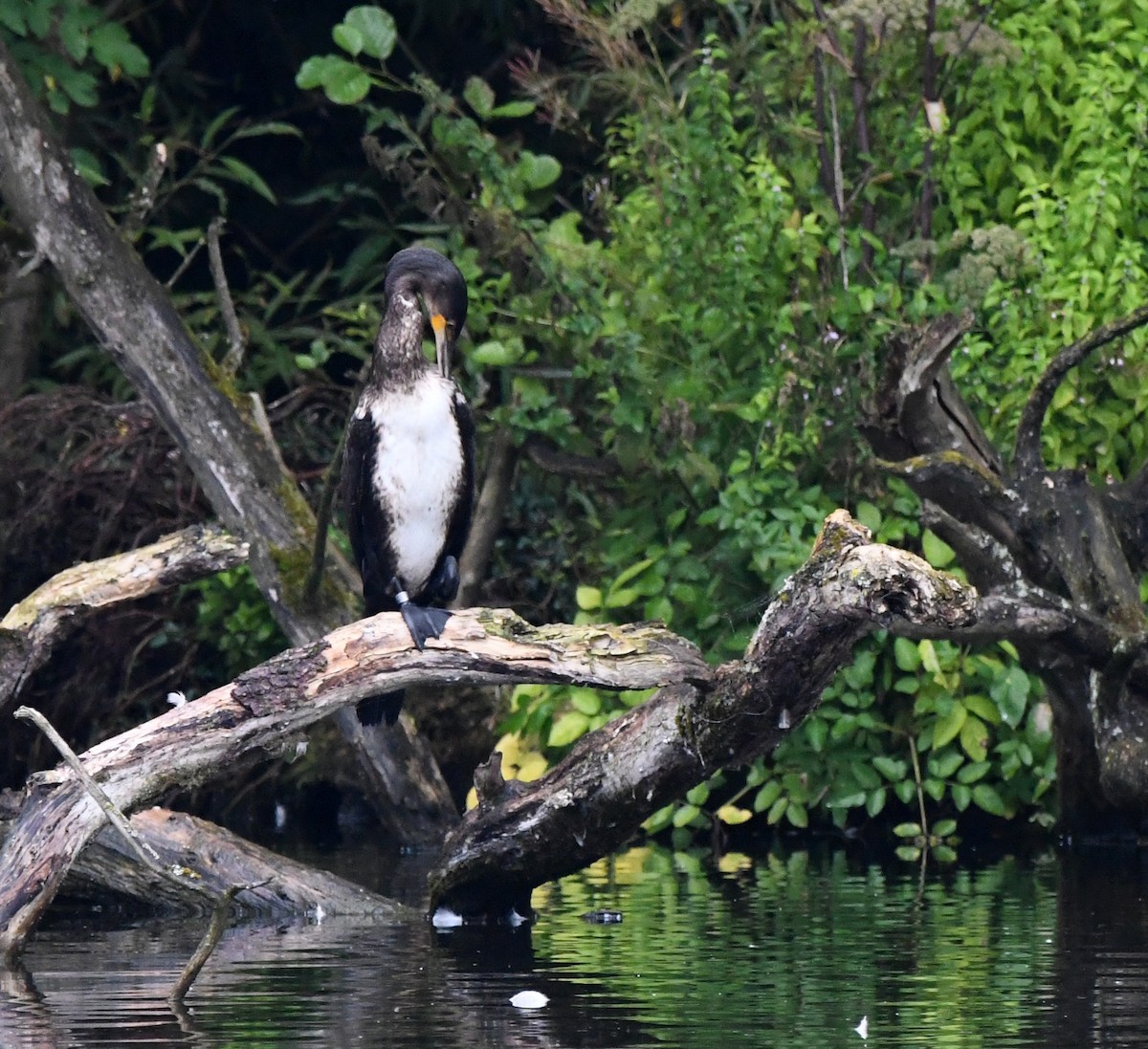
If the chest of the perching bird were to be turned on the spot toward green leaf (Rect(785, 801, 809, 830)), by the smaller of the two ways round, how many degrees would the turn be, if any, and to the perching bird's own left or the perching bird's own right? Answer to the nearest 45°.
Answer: approximately 135° to the perching bird's own left

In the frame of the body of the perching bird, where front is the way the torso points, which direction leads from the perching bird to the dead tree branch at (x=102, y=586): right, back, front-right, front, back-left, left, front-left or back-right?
back-right

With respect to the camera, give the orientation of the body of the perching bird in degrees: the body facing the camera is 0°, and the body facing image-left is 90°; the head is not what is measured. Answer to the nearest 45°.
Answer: approximately 0°

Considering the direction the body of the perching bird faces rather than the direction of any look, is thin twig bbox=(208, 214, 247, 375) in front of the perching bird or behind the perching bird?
behind

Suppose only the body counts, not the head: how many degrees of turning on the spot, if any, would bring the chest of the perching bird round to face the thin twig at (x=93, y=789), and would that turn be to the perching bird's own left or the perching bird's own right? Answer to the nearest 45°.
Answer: approximately 45° to the perching bird's own right
